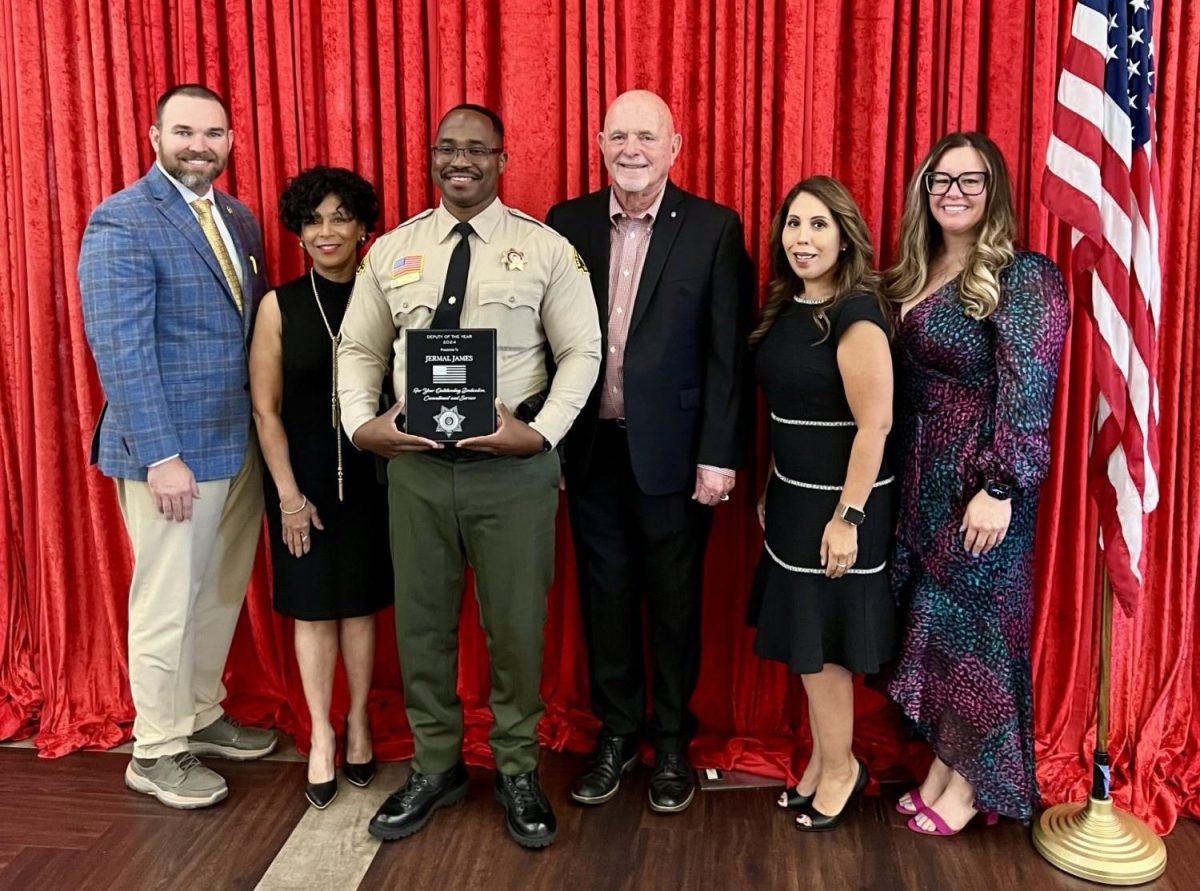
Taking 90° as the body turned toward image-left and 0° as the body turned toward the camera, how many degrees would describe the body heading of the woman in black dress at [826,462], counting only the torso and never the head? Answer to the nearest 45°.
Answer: approximately 45°

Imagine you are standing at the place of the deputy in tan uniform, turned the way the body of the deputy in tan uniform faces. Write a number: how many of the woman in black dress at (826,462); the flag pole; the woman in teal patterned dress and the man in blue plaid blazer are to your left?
3

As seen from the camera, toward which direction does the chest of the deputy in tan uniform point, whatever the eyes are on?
toward the camera

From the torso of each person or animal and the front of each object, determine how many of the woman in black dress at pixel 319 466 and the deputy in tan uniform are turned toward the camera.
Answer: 2

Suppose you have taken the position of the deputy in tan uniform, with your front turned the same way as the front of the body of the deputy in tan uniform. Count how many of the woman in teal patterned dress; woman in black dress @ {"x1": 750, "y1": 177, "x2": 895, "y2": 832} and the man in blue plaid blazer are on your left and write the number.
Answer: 2

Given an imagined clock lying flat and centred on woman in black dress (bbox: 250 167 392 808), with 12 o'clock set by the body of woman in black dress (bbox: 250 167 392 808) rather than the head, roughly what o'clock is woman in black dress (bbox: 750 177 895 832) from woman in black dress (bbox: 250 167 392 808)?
woman in black dress (bbox: 750 177 895 832) is roughly at 10 o'clock from woman in black dress (bbox: 250 167 392 808).

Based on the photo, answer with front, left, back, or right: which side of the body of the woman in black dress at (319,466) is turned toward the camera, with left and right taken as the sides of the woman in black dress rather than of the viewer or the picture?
front
